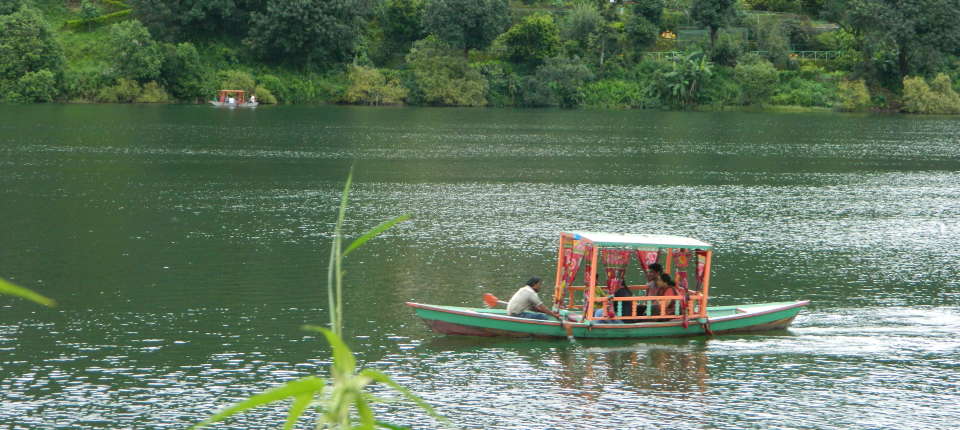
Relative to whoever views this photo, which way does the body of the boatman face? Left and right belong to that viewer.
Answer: facing to the right of the viewer
